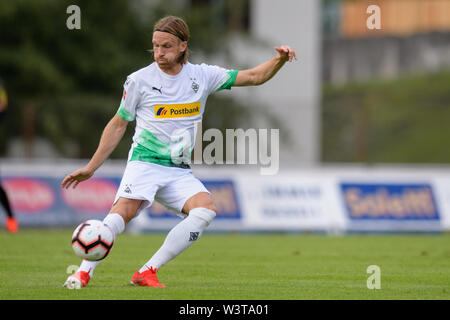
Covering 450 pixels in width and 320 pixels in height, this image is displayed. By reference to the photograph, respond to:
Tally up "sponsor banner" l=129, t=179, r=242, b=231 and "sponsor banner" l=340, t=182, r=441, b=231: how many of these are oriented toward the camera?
2

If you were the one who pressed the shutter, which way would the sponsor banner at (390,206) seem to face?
facing the viewer

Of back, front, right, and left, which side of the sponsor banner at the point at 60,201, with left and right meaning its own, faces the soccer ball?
front

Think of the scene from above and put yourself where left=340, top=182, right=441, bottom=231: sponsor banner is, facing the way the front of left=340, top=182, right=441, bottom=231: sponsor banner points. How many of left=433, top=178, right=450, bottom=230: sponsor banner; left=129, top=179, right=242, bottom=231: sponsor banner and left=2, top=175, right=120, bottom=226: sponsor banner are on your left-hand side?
1

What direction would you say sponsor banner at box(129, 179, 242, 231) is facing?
toward the camera

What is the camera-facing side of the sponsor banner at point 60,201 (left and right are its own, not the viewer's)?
front

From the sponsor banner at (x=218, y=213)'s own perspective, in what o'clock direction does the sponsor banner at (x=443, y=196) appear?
the sponsor banner at (x=443, y=196) is roughly at 9 o'clock from the sponsor banner at (x=218, y=213).

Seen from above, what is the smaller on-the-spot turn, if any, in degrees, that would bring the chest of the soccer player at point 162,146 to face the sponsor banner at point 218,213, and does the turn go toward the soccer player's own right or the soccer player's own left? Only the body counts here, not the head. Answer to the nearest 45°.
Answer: approximately 180°

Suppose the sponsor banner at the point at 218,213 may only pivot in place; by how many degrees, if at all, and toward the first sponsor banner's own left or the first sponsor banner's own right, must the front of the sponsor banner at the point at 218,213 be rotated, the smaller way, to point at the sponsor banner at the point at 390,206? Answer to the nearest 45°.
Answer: approximately 90° to the first sponsor banner's own left

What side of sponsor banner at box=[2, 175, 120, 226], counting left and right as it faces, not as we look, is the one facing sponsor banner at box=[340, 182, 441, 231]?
left

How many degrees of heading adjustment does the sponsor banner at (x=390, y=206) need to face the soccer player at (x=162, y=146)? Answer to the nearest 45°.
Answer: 0° — it already faces them

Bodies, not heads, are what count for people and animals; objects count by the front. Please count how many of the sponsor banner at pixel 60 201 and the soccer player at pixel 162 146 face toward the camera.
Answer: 2
